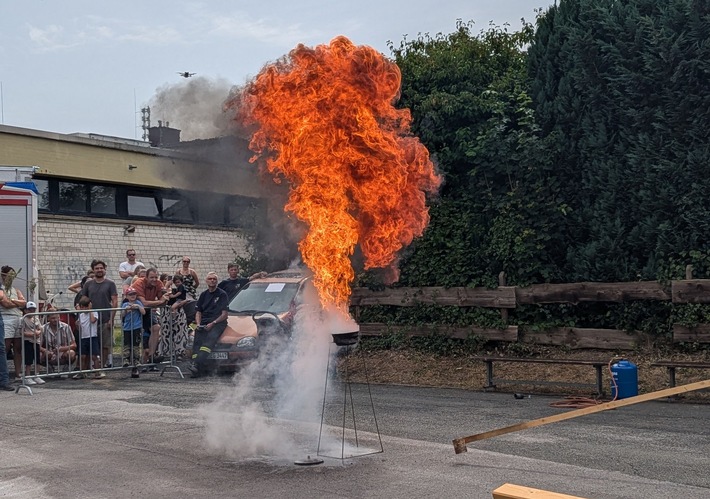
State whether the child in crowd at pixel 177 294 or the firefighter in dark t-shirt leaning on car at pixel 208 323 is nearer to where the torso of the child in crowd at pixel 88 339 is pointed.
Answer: the firefighter in dark t-shirt leaning on car

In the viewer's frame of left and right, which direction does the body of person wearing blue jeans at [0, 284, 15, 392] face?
facing to the right of the viewer

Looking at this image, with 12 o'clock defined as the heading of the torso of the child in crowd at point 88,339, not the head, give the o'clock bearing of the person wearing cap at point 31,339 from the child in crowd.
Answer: The person wearing cap is roughly at 2 o'clock from the child in crowd.

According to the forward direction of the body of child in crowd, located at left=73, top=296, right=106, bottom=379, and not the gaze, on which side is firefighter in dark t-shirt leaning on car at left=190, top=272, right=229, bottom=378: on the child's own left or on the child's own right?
on the child's own left

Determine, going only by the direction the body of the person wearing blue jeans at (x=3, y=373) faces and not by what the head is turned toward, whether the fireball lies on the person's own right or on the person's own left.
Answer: on the person's own right

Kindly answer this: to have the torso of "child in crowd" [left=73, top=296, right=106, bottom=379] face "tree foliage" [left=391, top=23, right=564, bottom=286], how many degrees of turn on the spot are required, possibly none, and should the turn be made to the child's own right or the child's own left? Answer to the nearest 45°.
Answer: approximately 90° to the child's own left

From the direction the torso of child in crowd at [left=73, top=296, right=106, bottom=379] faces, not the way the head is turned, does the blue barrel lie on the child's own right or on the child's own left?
on the child's own left

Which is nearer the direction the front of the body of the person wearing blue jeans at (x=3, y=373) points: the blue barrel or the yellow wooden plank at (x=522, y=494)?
the blue barrel

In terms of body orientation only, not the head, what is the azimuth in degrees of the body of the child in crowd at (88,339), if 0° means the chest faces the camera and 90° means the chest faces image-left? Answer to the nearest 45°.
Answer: approximately 0°
